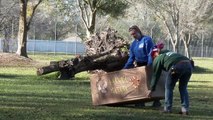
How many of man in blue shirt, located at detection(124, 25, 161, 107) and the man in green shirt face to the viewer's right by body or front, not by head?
0

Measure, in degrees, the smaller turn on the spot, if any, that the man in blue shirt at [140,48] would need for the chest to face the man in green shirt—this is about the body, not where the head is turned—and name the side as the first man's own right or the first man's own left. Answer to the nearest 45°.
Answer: approximately 90° to the first man's own left

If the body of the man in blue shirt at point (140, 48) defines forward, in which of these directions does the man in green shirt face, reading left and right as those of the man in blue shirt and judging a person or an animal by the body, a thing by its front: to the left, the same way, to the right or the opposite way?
to the right

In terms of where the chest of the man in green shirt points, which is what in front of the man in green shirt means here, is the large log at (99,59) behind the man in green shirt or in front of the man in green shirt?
in front

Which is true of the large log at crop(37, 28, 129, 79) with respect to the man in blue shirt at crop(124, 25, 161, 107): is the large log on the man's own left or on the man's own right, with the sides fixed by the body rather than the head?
on the man's own right

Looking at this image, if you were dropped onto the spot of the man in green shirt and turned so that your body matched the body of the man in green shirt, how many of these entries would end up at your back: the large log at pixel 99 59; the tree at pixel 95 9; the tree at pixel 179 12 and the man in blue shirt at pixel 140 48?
0

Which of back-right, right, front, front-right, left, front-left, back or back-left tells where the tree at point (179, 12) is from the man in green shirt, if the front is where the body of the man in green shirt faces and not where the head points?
front-right

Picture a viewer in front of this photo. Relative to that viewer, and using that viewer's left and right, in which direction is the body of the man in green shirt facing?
facing away from the viewer and to the left of the viewer

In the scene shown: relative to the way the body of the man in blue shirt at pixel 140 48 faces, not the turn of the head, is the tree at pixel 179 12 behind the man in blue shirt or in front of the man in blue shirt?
behind

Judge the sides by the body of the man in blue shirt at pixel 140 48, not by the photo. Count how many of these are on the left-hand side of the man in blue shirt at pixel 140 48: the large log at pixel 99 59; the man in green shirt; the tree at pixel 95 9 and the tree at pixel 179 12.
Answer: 1

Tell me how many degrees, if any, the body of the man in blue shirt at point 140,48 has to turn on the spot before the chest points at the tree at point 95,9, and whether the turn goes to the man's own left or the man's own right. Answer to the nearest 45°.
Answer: approximately 135° to the man's own right
